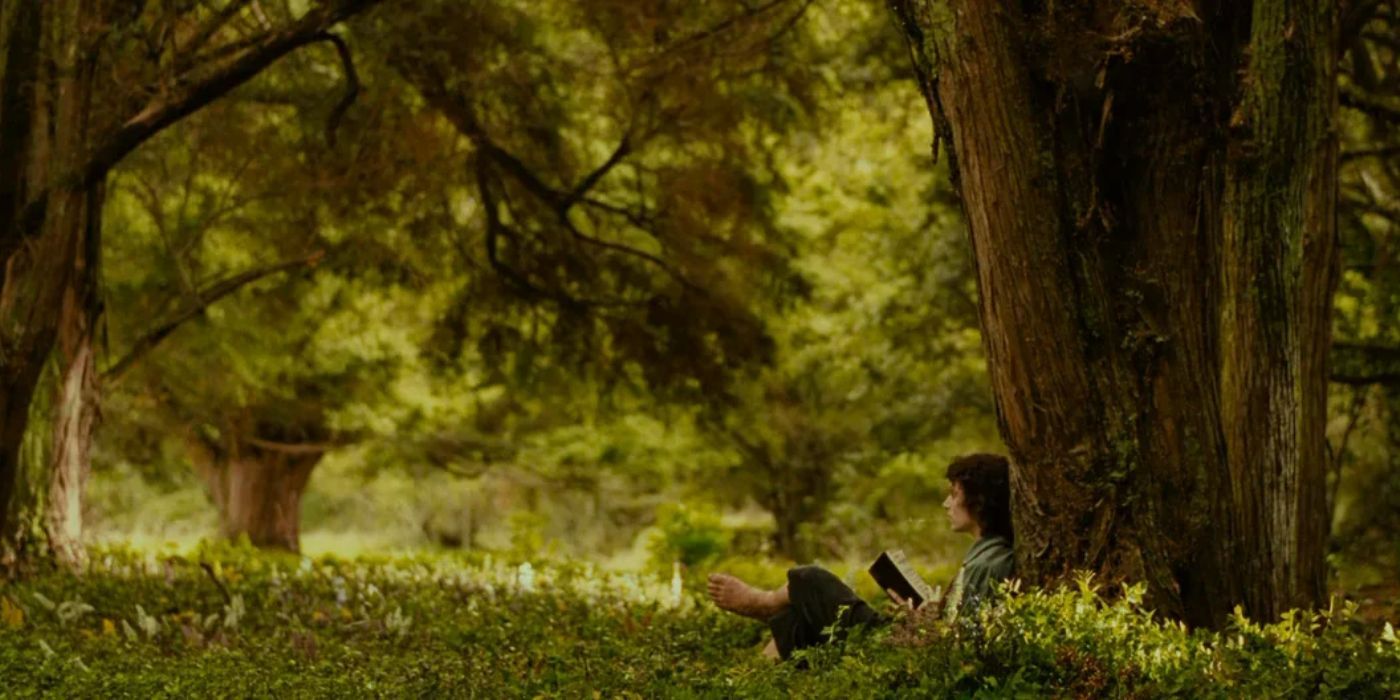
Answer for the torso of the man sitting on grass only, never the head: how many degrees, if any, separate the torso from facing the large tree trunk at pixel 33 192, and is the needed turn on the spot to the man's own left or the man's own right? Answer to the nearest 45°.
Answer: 0° — they already face it

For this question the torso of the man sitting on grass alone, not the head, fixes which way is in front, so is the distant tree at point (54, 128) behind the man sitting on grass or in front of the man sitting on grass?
in front

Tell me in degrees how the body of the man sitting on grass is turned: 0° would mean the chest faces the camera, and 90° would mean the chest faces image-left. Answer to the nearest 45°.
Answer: approximately 90°

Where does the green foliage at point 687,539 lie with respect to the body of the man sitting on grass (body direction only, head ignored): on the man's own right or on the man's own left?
on the man's own right

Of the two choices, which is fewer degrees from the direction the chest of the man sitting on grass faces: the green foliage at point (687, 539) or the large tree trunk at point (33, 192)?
the large tree trunk

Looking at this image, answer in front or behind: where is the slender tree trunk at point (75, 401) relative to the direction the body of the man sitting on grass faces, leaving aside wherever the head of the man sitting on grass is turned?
in front

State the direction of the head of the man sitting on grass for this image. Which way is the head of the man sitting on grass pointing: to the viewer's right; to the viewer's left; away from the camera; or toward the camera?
to the viewer's left
